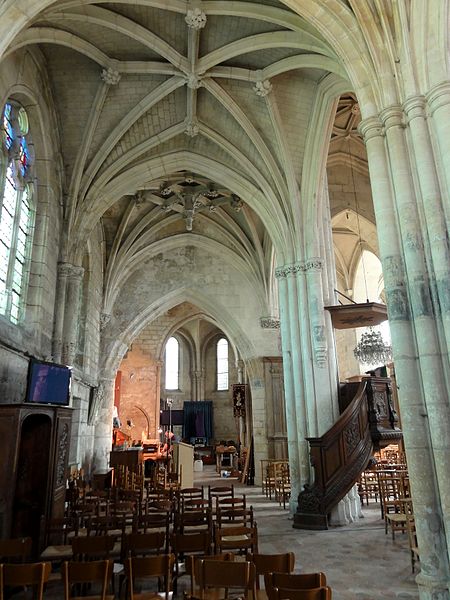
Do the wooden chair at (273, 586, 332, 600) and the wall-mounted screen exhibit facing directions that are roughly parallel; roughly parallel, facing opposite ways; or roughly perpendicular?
roughly perpendicular

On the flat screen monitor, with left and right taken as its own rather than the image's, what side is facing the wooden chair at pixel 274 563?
front

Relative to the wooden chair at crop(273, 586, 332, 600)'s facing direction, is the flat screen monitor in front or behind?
in front

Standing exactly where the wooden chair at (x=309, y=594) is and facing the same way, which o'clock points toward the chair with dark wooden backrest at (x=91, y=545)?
The chair with dark wooden backrest is roughly at 10 o'clock from the wooden chair.

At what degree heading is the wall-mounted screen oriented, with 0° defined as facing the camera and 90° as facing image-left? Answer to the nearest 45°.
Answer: approximately 315°

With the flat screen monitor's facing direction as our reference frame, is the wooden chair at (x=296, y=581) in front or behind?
in front

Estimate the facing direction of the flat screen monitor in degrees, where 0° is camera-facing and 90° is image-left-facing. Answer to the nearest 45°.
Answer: approximately 0°

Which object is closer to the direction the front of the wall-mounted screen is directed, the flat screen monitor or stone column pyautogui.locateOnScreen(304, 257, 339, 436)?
the stone column

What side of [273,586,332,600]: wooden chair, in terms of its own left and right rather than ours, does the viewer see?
back

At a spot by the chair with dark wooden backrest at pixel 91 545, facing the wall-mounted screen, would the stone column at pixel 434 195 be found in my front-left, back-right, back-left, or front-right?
back-right

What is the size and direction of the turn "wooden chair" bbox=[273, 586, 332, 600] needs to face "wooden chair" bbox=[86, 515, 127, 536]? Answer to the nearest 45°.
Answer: approximately 45° to its left
